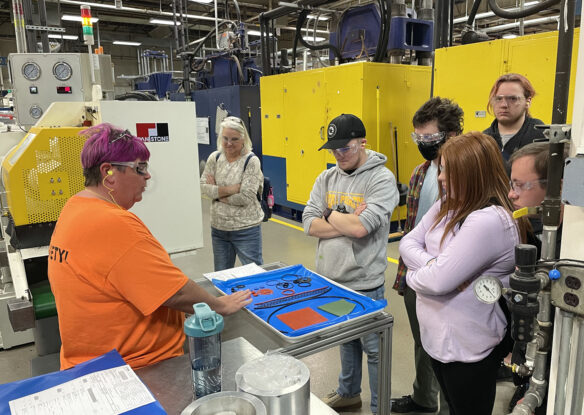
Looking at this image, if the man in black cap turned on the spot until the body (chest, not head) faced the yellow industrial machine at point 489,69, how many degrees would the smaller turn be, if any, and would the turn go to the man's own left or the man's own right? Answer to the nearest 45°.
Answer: approximately 180°

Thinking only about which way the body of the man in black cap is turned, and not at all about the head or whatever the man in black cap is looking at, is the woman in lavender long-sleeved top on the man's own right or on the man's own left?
on the man's own left

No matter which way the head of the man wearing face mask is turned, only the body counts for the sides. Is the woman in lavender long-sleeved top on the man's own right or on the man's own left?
on the man's own left

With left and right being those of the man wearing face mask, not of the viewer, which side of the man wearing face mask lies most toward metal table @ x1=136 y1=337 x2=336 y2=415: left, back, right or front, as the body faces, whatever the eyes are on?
front

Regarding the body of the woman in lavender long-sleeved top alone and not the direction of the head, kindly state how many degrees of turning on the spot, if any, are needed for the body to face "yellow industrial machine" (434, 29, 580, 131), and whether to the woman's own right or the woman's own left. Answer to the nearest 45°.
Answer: approximately 90° to the woman's own right

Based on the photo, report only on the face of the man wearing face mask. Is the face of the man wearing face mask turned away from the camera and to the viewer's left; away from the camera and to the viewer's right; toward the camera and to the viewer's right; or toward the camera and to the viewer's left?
toward the camera and to the viewer's left

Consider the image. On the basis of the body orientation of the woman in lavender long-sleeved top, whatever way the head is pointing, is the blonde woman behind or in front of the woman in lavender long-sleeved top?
in front

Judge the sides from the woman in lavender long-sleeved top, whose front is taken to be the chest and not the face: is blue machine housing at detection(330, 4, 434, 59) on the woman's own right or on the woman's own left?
on the woman's own right

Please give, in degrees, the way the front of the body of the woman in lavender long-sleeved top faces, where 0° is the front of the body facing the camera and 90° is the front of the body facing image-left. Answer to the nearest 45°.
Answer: approximately 90°

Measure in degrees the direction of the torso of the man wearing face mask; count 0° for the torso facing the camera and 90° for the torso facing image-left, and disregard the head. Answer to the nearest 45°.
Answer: approximately 45°

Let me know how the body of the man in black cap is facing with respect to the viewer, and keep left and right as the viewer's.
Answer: facing the viewer and to the left of the viewer

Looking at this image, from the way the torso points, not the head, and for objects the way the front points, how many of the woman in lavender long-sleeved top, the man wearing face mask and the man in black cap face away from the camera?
0

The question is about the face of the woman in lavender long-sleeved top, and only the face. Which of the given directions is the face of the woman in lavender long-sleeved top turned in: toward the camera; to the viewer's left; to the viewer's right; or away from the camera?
to the viewer's left

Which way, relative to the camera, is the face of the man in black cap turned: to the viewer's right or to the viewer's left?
to the viewer's left

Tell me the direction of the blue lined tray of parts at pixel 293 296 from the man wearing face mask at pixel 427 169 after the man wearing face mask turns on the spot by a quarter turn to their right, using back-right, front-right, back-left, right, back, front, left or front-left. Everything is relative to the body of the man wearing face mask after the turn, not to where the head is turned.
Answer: left
